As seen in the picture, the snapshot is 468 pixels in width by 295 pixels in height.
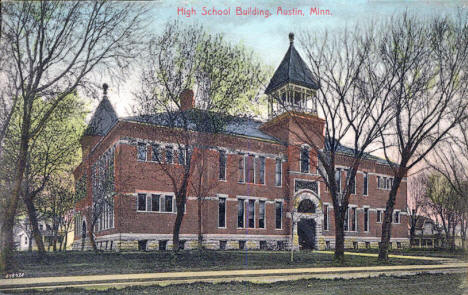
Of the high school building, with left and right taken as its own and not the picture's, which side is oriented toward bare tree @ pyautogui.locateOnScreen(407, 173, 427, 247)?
left

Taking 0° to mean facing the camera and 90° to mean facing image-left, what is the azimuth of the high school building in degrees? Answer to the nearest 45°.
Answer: approximately 315°
